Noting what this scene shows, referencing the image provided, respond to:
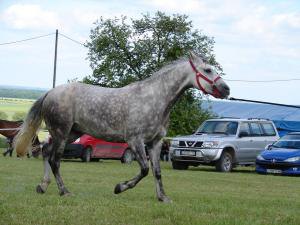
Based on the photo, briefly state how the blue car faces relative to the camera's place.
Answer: facing the viewer and to the left of the viewer

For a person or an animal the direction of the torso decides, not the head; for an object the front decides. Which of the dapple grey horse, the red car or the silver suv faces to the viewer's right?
the dapple grey horse

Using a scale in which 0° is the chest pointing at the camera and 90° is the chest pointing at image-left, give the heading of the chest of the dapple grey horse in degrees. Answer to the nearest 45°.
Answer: approximately 270°

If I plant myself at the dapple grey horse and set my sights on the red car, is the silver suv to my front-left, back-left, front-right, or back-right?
front-right

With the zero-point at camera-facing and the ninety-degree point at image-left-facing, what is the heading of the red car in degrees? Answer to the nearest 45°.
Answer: approximately 45°

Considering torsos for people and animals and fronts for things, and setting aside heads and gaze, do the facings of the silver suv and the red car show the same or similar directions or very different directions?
same or similar directions

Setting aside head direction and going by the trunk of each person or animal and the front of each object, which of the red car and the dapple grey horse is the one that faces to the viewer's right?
the dapple grey horse

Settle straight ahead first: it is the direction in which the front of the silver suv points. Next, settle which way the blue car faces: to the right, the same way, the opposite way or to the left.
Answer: the same way
